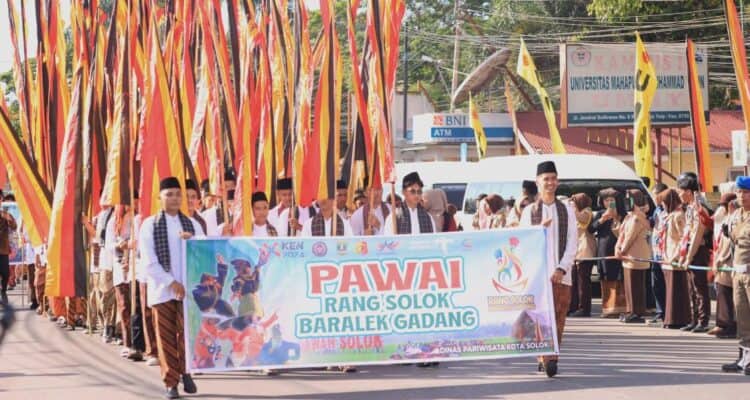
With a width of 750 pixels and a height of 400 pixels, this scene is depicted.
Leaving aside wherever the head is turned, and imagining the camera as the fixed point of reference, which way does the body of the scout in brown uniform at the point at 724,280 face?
to the viewer's left

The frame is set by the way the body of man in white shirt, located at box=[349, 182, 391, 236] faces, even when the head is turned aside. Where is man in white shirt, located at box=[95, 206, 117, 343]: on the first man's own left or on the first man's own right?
on the first man's own right

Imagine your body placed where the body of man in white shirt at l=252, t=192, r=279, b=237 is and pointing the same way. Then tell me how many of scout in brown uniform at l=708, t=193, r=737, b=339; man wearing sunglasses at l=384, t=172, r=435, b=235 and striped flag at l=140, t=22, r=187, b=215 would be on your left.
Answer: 2

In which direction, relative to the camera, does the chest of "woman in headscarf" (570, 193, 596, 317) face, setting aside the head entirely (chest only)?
to the viewer's left

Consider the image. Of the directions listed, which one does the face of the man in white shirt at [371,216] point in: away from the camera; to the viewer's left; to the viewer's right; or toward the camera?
toward the camera

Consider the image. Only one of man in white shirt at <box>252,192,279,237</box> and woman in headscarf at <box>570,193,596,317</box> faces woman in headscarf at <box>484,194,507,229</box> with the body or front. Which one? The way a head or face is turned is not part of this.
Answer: woman in headscarf at <box>570,193,596,317</box>

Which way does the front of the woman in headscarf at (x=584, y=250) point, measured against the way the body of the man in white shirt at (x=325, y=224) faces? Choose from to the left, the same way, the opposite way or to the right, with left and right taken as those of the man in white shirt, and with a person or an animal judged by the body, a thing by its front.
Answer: to the right

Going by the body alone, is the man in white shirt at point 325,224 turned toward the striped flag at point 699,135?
no

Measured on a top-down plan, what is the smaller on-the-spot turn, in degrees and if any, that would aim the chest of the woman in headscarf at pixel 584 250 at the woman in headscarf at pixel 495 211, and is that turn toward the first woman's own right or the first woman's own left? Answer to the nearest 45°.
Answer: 0° — they already face them

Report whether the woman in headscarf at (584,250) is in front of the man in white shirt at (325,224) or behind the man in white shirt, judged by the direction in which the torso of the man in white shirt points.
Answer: behind

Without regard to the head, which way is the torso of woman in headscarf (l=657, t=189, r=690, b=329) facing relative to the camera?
to the viewer's left

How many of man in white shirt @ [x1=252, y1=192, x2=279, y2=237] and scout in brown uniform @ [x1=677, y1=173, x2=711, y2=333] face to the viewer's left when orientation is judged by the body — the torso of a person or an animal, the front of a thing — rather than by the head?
1

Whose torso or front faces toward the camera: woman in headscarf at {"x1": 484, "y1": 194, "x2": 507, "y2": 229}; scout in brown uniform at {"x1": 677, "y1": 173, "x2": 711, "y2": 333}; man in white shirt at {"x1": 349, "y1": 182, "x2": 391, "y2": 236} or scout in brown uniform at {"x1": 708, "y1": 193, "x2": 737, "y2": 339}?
the man in white shirt

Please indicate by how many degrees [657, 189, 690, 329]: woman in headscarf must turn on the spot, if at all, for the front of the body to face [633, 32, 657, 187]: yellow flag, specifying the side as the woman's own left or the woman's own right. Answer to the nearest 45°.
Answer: approximately 90° to the woman's own right

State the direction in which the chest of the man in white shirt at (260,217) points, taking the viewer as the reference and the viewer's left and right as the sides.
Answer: facing the viewer

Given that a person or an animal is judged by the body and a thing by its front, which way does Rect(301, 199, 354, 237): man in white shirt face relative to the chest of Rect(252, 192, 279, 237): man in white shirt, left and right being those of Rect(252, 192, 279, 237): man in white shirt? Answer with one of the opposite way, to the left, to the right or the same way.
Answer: the same way

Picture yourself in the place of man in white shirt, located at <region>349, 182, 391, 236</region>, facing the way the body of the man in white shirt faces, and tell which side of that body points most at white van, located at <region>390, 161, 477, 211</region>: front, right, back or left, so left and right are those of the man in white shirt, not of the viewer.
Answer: back

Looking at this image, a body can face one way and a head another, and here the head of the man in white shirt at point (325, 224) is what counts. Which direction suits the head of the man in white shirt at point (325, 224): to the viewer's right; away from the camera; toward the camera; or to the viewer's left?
toward the camera
